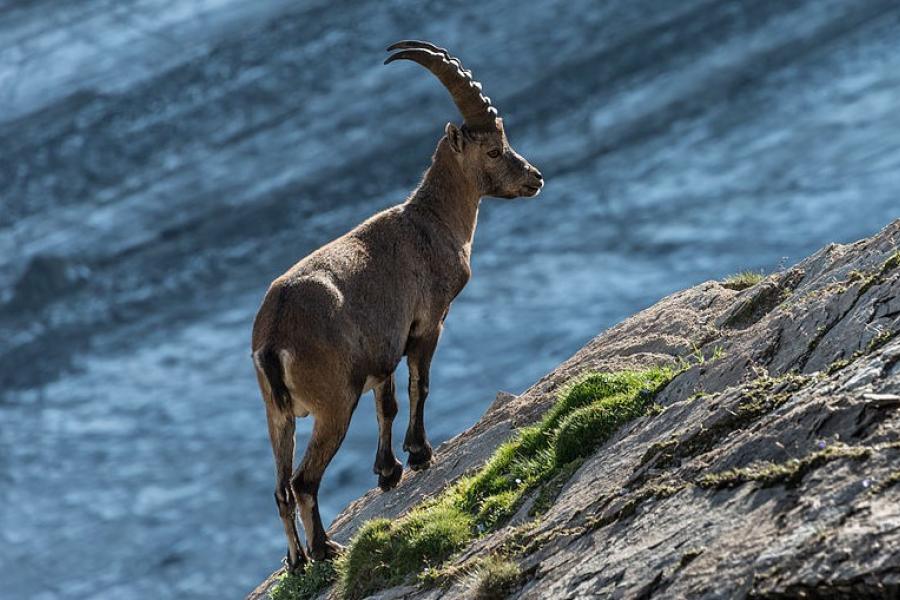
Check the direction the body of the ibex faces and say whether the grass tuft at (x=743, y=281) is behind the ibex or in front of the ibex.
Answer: in front

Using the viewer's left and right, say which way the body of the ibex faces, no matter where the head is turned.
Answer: facing away from the viewer and to the right of the viewer
